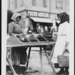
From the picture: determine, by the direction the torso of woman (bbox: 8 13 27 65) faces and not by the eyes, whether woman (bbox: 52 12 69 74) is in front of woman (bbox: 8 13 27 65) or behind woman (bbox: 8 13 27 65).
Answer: in front

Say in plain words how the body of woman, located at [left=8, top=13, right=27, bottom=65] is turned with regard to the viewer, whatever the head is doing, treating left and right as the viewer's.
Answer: facing the viewer and to the right of the viewer
